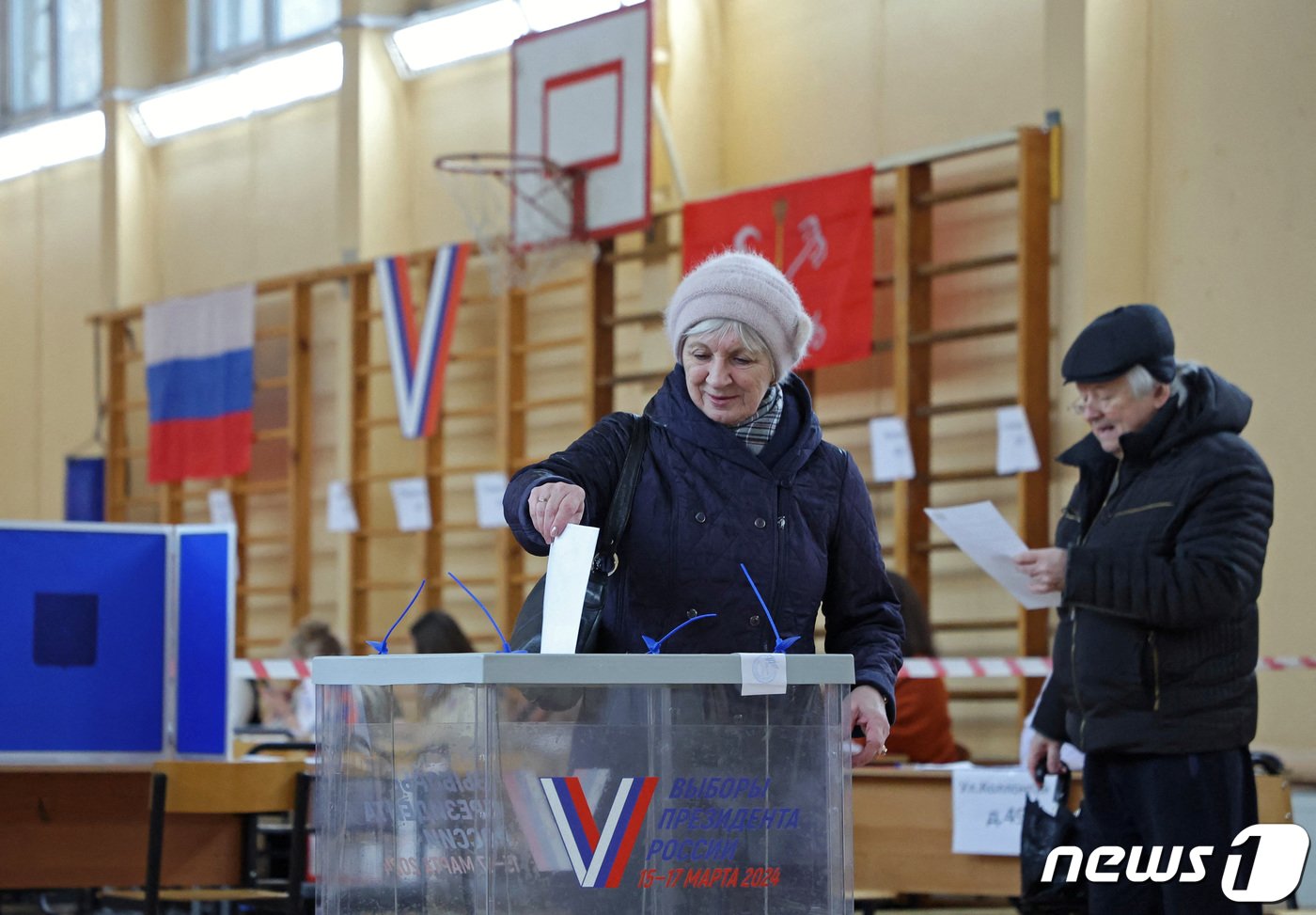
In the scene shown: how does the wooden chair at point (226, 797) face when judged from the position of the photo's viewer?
facing away from the viewer and to the left of the viewer

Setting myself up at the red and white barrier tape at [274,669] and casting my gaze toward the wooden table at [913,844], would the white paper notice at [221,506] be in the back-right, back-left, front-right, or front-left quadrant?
back-left

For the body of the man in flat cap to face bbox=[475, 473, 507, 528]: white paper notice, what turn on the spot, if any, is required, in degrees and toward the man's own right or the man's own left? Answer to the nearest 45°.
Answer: approximately 90° to the man's own right

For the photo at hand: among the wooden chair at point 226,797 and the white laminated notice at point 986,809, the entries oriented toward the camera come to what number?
1

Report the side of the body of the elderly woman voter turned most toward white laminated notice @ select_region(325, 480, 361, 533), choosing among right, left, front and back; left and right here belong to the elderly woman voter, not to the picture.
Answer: back

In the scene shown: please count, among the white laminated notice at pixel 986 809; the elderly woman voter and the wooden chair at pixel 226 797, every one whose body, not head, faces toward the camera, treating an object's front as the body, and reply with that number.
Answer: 2

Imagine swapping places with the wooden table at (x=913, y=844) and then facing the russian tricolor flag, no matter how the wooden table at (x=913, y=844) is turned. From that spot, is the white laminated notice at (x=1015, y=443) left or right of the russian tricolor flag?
right

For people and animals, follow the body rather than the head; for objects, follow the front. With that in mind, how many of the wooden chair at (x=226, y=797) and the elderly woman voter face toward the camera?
1

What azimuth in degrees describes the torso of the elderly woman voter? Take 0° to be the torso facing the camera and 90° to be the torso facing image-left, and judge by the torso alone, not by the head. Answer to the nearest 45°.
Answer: approximately 0°

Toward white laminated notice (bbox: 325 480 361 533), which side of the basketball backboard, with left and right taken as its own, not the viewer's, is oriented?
right
